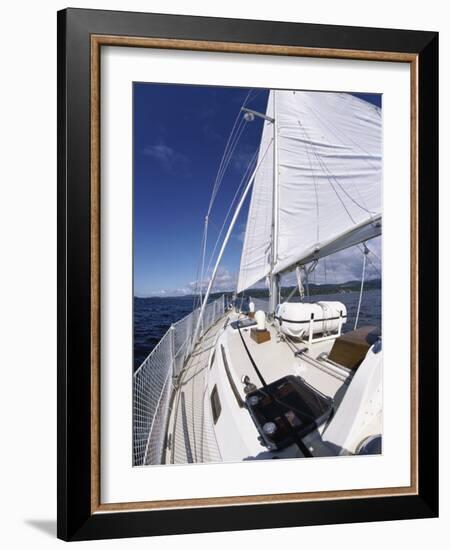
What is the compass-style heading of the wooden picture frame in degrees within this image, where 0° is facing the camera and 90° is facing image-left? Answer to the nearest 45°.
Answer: approximately 315°
